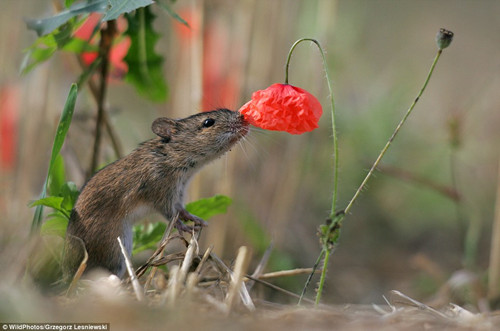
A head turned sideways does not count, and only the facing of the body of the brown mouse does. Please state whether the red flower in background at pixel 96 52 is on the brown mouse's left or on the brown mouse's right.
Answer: on the brown mouse's left

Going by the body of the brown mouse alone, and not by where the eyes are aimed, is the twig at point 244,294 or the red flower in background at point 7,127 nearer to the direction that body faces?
the twig

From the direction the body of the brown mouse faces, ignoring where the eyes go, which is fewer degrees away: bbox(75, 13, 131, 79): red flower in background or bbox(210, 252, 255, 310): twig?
the twig

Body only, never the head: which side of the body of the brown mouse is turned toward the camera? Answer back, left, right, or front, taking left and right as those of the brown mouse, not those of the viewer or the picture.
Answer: right

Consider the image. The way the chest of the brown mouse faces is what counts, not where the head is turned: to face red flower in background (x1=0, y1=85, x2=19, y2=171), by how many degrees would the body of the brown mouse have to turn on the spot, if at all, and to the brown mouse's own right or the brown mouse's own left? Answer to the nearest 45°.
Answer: approximately 135° to the brown mouse's own left

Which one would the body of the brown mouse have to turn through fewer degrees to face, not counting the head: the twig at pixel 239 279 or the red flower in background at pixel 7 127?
the twig

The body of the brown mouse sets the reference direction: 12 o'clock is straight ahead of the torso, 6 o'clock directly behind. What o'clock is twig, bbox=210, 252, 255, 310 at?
The twig is roughly at 2 o'clock from the brown mouse.

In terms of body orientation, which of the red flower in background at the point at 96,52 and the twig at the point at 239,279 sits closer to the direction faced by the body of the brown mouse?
the twig
